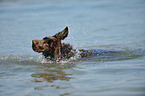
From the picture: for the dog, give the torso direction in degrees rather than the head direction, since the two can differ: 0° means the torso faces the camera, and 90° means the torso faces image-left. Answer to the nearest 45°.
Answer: approximately 90°
